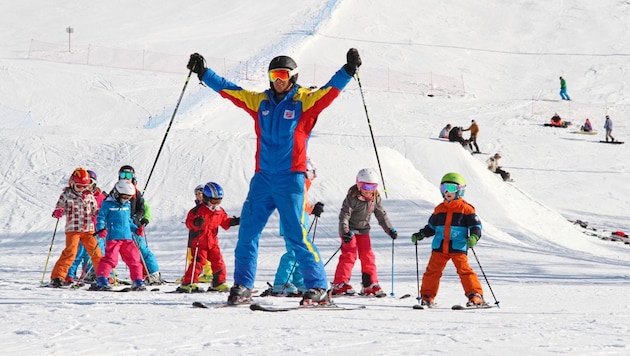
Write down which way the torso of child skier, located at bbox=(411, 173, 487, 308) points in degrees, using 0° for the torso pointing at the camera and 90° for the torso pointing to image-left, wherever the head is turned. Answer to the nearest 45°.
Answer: approximately 0°

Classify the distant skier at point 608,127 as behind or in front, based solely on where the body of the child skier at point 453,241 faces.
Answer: behind

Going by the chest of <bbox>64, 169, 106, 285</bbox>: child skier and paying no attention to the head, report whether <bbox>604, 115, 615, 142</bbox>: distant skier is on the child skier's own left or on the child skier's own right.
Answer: on the child skier's own left

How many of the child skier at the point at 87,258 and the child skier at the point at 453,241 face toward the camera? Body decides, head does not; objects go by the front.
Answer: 2

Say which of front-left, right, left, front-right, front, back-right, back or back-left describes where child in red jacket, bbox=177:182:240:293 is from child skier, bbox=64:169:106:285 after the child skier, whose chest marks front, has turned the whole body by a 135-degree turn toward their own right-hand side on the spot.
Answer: back

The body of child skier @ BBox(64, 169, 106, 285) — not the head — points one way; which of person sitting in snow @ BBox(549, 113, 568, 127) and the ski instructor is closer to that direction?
the ski instructor

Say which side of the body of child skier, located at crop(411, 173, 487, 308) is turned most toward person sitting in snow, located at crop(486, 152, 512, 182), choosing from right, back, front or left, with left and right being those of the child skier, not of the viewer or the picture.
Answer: back

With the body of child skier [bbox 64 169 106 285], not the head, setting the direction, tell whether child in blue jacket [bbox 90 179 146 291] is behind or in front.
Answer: in front

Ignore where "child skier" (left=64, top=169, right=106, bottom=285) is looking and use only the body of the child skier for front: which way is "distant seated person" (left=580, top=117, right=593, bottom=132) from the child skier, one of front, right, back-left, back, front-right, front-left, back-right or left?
back-left

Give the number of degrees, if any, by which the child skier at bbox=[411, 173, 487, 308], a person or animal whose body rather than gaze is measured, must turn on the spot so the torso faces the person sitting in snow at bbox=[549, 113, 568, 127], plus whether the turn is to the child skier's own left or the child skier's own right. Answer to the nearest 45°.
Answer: approximately 180°

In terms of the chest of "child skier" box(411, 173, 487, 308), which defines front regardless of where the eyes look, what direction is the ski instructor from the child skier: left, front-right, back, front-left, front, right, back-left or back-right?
front-right

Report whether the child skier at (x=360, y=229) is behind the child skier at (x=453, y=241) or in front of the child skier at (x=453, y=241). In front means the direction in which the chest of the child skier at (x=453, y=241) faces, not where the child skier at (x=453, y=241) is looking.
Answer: behind

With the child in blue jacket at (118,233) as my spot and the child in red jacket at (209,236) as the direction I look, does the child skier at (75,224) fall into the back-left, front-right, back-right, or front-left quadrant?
back-left
